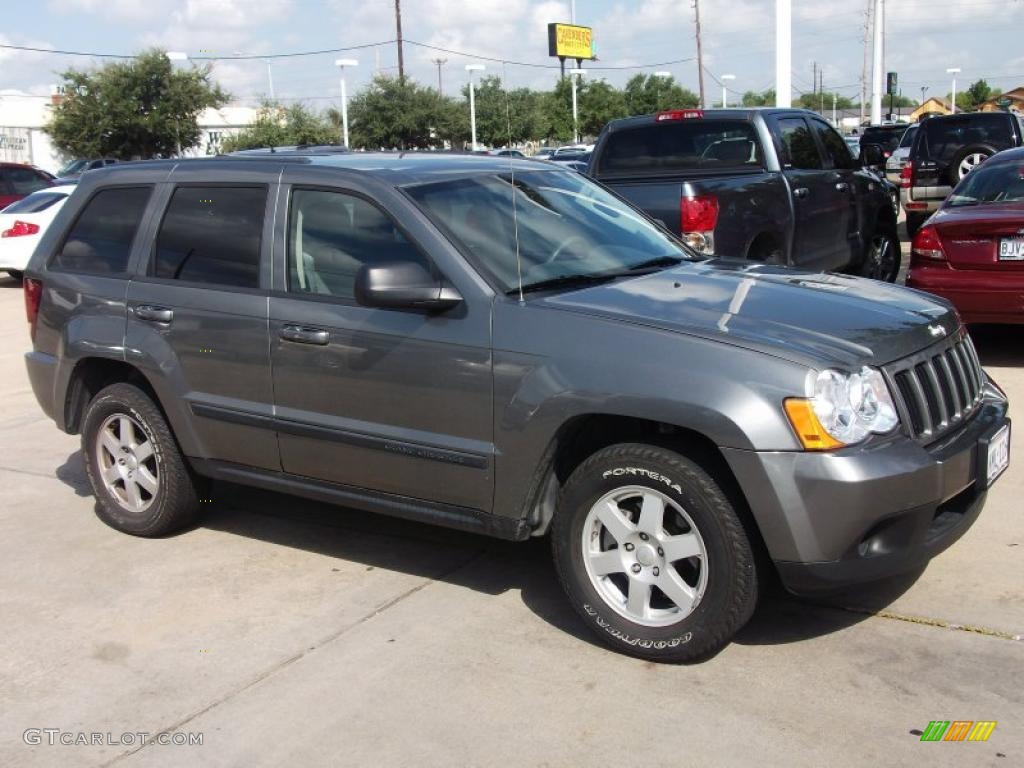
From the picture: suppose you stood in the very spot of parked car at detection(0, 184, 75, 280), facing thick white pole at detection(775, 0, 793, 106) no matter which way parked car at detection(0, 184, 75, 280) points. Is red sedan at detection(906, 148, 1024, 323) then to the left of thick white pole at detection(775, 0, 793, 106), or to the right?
right

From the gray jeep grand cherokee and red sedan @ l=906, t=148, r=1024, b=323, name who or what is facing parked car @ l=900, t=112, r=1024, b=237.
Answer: the red sedan

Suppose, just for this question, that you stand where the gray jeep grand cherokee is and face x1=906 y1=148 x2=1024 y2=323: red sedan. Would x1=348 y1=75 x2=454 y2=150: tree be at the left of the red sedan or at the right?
left

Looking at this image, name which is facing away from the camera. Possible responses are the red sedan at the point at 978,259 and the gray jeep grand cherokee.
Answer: the red sedan

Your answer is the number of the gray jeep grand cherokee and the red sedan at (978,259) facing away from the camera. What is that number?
1

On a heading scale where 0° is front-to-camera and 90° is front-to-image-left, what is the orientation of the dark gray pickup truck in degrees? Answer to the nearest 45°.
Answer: approximately 225°

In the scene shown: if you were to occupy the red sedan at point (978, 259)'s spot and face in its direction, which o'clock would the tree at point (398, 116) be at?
The tree is roughly at 11 o'clock from the red sedan.

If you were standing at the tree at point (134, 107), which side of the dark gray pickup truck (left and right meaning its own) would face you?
left

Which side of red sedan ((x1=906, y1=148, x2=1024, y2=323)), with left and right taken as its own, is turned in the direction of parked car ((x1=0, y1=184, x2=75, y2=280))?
left

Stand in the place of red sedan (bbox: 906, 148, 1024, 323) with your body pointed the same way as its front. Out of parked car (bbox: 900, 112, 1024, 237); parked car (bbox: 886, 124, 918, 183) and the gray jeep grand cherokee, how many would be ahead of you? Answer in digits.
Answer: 2

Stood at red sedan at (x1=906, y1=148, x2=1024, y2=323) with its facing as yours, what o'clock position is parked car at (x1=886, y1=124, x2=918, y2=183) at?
The parked car is roughly at 12 o'clock from the red sedan.

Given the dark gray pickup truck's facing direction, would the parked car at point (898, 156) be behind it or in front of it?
in front

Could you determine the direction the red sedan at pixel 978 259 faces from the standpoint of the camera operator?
facing away from the viewer

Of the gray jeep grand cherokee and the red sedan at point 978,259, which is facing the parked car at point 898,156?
the red sedan
